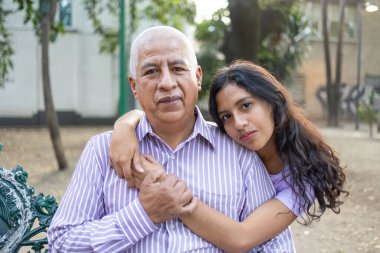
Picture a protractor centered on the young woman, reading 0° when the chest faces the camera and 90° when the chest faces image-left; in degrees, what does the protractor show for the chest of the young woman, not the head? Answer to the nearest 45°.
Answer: approximately 45°

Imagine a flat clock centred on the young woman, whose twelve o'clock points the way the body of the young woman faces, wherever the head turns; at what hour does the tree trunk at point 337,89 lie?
The tree trunk is roughly at 5 o'clock from the young woman.

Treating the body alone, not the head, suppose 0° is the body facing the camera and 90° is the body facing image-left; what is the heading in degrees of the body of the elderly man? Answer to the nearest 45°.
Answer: approximately 0°

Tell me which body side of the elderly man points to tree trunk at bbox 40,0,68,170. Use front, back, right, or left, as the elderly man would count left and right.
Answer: back

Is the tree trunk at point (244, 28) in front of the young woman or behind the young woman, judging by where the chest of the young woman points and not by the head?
behind

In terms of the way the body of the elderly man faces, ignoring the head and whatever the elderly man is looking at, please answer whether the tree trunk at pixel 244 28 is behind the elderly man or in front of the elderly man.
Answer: behind
